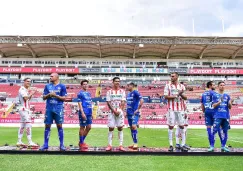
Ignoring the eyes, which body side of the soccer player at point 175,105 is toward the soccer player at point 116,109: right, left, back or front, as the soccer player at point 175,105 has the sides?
right

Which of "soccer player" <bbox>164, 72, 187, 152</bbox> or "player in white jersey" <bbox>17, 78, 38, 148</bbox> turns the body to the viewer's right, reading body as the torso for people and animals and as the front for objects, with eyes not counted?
the player in white jersey

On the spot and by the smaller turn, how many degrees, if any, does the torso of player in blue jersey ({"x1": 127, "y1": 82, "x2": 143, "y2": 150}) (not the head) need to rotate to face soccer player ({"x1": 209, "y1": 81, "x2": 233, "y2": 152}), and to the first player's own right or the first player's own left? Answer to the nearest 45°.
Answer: approximately 135° to the first player's own left

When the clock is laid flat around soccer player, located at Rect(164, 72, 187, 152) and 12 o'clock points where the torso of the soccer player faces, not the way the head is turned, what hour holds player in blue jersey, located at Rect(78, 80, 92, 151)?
The player in blue jersey is roughly at 3 o'clock from the soccer player.

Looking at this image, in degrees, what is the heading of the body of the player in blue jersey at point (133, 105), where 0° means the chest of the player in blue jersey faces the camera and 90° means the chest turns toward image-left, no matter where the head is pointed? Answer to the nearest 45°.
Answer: approximately 45°

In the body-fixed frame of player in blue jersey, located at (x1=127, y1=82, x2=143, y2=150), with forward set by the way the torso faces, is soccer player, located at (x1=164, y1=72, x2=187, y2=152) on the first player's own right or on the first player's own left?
on the first player's own left

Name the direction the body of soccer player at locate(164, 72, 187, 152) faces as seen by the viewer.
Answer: toward the camera

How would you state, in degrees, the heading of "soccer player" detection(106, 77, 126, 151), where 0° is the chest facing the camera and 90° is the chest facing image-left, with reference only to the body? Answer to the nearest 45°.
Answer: approximately 0°

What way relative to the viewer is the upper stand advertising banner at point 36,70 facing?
toward the camera

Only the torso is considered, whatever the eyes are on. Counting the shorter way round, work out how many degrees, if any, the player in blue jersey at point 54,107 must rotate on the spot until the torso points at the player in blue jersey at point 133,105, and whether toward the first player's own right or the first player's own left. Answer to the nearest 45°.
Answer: approximately 90° to the first player's own left

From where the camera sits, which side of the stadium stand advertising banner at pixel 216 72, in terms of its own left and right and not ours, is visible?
front

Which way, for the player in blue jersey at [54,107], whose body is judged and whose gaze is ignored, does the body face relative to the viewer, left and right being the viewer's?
facing the viewer

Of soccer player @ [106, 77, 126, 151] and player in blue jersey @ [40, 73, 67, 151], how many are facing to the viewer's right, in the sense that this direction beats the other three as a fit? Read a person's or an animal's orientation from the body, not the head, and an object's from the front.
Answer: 0

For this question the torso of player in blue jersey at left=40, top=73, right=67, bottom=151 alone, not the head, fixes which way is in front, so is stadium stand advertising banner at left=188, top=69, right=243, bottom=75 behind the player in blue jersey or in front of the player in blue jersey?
behind

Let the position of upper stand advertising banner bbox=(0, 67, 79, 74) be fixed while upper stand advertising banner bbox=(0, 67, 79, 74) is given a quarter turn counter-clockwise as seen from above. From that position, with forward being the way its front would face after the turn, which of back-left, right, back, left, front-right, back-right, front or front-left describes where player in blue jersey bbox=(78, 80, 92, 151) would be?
right

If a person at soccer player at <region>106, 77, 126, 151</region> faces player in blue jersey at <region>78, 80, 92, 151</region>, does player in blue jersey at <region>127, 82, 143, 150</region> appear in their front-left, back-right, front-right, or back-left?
back-right
